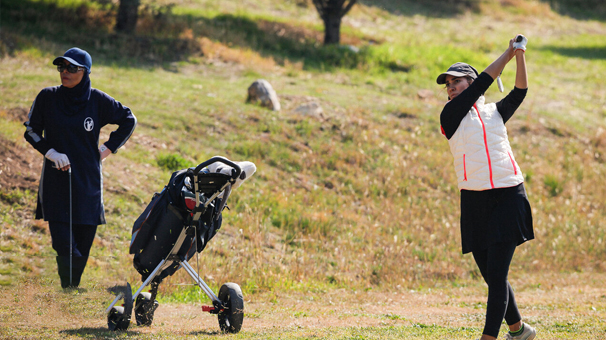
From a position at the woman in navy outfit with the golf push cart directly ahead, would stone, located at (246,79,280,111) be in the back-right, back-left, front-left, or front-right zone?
back-left

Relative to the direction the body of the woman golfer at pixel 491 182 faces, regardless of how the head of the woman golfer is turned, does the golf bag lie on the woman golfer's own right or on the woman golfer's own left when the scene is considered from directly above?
on the woman golfer's own right

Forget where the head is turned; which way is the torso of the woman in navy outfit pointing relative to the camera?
toward the camera

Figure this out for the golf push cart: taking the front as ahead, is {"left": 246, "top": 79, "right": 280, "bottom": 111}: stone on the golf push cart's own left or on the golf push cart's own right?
on the golf push cart's own right

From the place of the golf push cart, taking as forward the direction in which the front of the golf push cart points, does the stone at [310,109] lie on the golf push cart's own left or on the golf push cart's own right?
on the golf push cart's own right

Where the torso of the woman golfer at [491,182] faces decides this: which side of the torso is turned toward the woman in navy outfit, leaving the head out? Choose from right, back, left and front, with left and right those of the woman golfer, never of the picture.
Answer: right

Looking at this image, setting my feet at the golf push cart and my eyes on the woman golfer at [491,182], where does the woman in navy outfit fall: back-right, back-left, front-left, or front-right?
back-left

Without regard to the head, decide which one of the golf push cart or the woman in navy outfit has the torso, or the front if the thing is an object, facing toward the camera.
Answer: the woman in navy outfit

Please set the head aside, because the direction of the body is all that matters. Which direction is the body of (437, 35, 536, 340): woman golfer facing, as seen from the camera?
toward the camera

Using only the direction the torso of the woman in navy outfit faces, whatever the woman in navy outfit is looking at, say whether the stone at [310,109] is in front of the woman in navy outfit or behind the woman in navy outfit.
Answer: behind

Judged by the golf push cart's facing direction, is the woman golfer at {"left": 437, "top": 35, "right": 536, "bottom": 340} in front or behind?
behind
